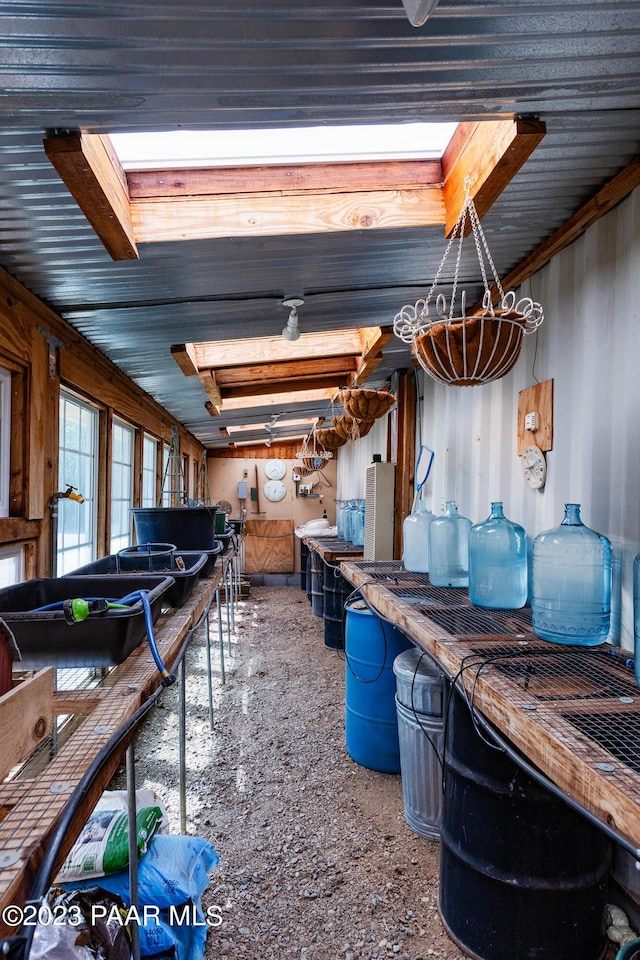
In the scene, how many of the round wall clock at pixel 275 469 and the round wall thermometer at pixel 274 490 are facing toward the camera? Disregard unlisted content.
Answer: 2

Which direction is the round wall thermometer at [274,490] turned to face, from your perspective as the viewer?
facing the viewer

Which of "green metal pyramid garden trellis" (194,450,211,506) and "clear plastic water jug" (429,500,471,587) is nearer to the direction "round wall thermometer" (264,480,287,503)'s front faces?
the clear plastic water jug

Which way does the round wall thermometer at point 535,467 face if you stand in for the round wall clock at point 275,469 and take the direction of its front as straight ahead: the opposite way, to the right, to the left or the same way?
to the right

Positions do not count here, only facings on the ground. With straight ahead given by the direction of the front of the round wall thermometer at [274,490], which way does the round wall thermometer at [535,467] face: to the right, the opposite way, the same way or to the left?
to the right

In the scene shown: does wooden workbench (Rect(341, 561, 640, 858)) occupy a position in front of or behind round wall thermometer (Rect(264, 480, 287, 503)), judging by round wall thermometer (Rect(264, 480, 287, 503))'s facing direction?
in front

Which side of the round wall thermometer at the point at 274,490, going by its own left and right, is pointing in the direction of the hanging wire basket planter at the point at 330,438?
front

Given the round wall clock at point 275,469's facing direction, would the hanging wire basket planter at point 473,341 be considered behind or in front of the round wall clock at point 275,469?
in front

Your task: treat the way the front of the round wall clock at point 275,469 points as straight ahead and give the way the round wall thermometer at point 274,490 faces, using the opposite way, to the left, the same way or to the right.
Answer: the same way

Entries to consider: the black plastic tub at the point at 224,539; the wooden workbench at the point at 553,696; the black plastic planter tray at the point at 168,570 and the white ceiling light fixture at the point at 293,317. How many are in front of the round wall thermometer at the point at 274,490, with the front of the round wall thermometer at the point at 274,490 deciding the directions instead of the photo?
4

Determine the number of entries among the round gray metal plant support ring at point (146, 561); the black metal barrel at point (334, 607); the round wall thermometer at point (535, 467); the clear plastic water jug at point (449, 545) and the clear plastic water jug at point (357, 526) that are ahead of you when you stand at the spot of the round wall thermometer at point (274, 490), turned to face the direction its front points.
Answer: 5

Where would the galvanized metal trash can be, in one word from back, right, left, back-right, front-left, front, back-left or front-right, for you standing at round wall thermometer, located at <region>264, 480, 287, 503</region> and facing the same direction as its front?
front

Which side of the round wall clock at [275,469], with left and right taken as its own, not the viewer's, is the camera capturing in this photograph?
front

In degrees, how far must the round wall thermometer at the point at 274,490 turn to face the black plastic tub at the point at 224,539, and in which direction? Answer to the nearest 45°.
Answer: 0° — it already faces it

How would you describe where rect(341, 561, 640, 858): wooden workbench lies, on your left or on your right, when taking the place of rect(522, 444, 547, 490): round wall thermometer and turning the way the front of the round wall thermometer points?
on your left

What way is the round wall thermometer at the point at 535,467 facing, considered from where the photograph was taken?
facing the viewer and to the left of the viewer

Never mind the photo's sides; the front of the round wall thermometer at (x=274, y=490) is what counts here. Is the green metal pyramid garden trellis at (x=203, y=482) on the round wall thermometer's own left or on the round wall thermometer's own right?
on the round wall thermometer's own right

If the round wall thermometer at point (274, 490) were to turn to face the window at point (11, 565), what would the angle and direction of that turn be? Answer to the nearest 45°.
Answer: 0° — it already faces it
